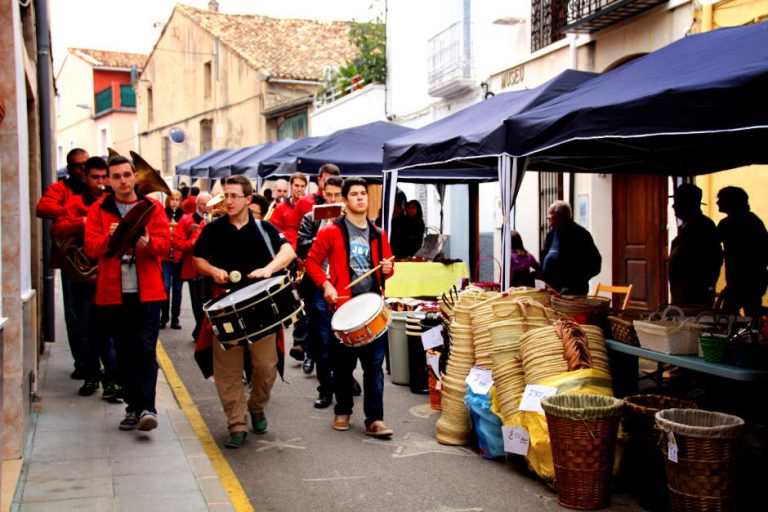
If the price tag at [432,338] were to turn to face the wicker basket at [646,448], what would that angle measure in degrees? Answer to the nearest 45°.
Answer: approximately 45° to its left

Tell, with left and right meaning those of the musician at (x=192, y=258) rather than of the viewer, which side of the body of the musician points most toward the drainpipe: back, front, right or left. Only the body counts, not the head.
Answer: right

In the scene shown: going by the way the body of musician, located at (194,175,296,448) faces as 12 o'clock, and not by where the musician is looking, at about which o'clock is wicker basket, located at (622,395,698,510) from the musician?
The wicker basket is roughly at 10 o'clock from the musician.

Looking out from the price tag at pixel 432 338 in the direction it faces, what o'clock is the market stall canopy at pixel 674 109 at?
The market stall canopy is roughly at 10 o'clock from the price tag.

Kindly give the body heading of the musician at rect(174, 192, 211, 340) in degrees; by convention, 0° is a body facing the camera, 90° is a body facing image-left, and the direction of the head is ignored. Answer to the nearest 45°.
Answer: approximately 315°

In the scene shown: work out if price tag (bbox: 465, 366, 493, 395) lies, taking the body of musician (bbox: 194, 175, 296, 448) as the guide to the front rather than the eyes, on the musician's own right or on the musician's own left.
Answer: on the musician's own left

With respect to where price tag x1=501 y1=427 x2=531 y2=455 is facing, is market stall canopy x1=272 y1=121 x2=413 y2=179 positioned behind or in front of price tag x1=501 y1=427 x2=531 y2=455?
behind

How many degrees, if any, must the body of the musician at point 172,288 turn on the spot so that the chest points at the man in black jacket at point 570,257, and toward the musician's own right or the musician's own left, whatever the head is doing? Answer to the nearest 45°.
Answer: approximately 45° to the musician's own left
